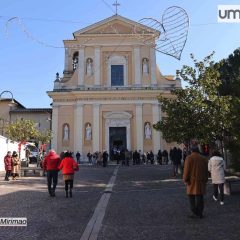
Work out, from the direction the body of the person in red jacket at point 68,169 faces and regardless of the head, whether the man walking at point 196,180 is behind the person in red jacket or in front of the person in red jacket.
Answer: behind

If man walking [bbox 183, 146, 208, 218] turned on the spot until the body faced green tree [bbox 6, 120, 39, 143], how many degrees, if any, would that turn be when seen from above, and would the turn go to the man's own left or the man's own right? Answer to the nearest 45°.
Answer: approximately 45° to the man's own left

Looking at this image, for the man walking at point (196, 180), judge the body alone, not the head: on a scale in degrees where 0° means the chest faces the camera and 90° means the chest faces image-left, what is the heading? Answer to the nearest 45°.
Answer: approximately 180°

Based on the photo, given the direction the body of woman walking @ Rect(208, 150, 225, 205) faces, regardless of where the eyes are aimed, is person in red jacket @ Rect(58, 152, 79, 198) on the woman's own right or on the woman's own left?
on the woman's own left

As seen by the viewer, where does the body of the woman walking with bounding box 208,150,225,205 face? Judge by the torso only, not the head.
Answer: away from the camera

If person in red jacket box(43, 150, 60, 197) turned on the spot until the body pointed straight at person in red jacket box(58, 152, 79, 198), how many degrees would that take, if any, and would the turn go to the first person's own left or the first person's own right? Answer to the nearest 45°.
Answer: approximately 135° to the first person's own right

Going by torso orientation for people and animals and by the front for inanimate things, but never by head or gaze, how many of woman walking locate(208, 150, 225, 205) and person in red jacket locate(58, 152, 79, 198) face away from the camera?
2

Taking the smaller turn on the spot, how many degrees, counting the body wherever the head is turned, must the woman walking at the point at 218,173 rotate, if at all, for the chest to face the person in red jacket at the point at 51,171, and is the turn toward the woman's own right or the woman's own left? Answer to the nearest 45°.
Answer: approximately 90° to the woman's own left

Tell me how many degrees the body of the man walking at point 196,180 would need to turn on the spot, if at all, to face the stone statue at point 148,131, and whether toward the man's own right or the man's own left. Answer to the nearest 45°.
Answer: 0° — they already face it

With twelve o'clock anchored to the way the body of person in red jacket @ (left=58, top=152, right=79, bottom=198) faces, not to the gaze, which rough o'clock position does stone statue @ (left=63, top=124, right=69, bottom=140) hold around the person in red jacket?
The stone statue is roughly at 12 o'clock from the person in red jacket.

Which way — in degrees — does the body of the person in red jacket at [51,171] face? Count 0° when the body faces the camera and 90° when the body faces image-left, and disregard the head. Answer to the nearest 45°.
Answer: approximately 180°

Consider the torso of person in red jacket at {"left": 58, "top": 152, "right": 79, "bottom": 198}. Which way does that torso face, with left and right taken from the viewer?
facing away from the viewer
